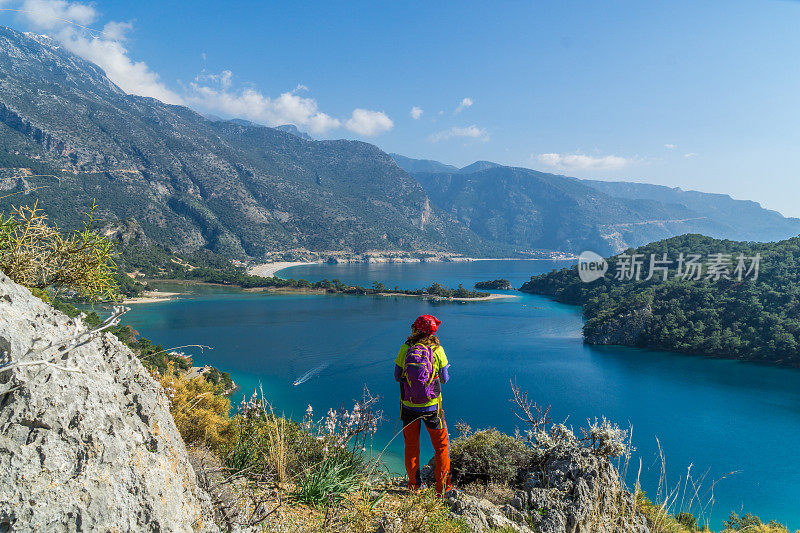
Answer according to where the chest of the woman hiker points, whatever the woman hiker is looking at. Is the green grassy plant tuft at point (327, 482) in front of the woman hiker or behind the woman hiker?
behind

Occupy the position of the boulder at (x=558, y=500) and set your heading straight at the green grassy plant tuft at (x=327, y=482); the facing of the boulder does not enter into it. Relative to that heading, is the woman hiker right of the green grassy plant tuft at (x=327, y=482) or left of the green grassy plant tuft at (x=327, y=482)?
right

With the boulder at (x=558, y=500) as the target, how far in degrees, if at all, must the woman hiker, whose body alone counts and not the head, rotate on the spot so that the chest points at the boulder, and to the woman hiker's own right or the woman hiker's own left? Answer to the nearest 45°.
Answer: approximately 90° to the woman hiker's own right

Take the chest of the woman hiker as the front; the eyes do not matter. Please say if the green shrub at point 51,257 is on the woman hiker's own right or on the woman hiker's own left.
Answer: on the woman hiker's own left

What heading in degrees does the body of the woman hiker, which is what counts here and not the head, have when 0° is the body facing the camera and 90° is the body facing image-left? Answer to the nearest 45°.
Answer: approximately 180°

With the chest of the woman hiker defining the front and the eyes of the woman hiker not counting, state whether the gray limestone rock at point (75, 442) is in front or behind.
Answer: behind

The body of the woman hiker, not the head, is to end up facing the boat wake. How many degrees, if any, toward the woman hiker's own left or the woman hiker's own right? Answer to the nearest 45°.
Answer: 0° — they already face it
